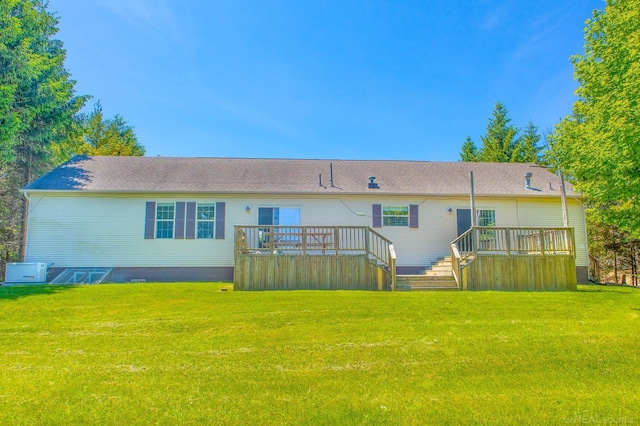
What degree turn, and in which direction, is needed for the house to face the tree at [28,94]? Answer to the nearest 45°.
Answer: approximately 90° to its right

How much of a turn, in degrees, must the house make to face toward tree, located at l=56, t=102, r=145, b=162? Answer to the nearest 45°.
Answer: approximately 135° to its right

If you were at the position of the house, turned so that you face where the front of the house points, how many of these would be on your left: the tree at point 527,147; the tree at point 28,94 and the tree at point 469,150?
2

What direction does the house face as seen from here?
toward the camera
